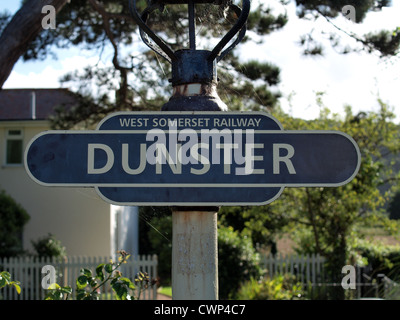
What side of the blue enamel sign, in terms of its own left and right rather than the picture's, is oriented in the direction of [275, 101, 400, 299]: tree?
back

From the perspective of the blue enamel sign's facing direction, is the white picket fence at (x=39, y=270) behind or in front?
behind

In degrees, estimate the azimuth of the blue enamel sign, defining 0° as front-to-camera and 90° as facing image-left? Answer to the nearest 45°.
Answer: approximately 0°

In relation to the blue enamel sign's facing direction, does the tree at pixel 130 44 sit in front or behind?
behind

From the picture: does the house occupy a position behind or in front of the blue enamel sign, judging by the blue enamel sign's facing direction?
behind

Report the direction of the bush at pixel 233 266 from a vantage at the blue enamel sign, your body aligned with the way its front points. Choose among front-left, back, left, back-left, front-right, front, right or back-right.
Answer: back

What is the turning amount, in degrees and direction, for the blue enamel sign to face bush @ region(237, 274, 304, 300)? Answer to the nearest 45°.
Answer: approximately 180°
